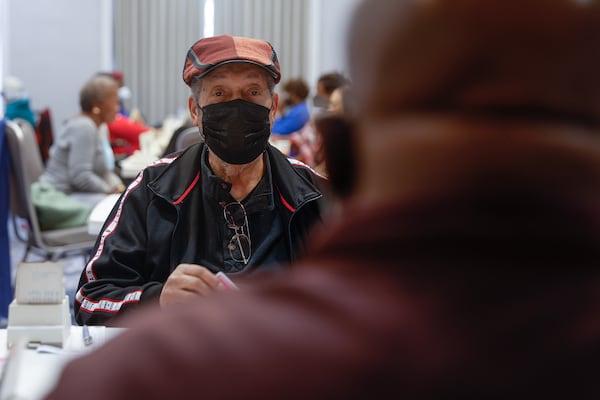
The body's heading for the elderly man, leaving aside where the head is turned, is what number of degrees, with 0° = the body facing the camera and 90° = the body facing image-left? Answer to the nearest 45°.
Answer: approximately 0°

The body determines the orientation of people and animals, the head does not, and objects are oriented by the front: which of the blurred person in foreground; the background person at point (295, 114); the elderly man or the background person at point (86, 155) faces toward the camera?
the elderly man

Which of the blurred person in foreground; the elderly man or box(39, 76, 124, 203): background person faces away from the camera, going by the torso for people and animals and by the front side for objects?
the blurred person in foreground

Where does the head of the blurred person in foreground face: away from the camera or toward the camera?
away from the camera

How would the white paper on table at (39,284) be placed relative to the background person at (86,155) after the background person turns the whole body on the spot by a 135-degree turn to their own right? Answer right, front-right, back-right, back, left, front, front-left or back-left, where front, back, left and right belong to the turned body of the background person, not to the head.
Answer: front-left

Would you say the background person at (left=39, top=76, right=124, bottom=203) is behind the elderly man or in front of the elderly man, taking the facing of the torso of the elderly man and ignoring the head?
behind

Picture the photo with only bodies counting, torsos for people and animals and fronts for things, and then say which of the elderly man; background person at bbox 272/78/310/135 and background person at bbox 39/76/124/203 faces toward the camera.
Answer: the elderly man

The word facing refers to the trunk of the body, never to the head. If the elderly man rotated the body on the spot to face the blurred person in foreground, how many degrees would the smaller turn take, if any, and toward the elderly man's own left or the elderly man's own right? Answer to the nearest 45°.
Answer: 0° — they already face them

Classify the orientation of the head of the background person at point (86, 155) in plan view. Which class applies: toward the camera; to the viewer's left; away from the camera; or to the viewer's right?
to the viewer's right

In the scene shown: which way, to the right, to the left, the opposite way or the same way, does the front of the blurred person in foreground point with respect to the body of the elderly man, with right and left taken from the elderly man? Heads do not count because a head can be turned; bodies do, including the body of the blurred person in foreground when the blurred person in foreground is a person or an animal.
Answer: the opposite way

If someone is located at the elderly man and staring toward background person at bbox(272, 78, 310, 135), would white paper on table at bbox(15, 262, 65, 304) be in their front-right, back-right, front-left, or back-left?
back-left

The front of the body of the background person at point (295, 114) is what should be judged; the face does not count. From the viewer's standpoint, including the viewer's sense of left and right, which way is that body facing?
facing to the left of the viewer

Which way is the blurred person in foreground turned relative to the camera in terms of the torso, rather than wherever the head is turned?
away from the camera
